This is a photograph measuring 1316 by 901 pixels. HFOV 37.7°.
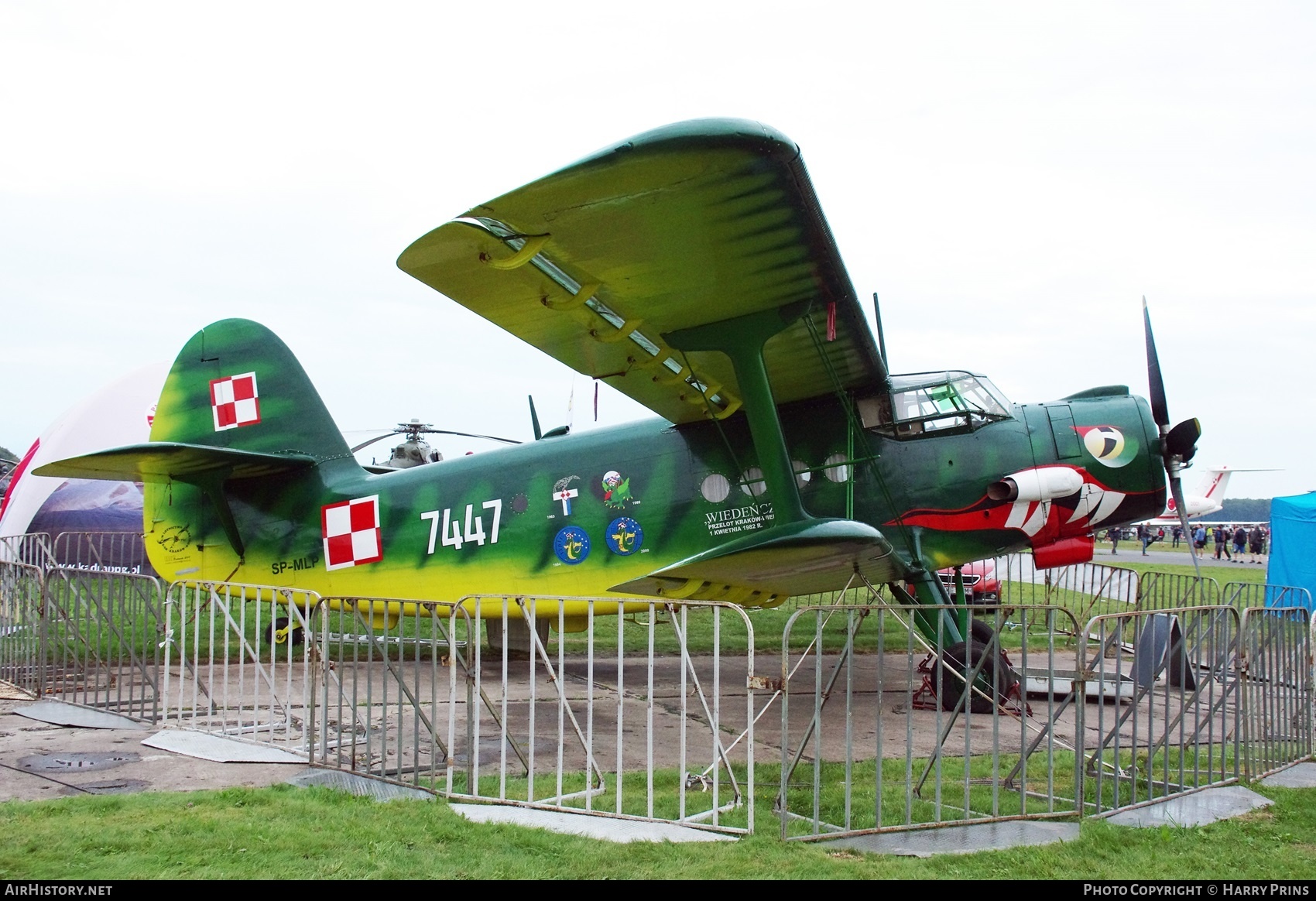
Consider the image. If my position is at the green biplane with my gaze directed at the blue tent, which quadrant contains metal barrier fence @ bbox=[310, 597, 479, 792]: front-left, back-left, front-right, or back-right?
back-right

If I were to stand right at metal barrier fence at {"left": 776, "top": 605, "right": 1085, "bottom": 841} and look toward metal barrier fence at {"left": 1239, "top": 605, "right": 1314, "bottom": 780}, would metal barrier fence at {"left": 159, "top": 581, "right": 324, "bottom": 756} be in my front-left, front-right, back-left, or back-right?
back-left

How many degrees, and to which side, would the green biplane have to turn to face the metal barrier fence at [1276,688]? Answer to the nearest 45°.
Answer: approximately 45° to its right

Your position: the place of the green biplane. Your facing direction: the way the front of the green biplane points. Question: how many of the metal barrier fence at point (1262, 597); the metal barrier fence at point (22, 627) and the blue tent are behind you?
1

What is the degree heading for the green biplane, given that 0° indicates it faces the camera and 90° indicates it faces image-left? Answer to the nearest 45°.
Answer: approximately 270°

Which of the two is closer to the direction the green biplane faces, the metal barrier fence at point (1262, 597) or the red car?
the metal barrier fence

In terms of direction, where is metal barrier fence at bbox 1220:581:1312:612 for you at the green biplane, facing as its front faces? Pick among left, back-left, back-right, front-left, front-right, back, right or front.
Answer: front

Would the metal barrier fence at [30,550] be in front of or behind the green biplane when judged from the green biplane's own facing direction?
behind

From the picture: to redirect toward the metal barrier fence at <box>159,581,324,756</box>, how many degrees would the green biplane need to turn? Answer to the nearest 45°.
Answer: approximately 135° to its right

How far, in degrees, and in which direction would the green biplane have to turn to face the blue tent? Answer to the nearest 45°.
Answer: approximately 45° to its left

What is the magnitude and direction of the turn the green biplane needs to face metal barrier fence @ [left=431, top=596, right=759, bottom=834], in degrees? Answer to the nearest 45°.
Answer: approximately 90° to its right
